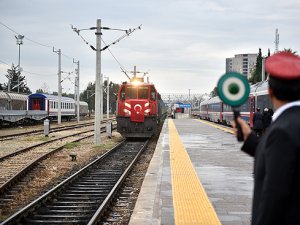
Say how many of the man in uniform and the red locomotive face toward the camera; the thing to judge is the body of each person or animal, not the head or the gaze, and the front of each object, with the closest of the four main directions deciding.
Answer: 1

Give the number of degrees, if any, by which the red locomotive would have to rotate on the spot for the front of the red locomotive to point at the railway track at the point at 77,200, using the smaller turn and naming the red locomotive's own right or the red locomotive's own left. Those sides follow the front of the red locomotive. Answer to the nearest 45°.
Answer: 0° — it already faces it

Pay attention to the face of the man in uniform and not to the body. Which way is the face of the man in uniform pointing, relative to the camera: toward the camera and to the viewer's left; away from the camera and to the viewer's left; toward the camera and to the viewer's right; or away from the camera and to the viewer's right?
away from the camera and to the viewer's left

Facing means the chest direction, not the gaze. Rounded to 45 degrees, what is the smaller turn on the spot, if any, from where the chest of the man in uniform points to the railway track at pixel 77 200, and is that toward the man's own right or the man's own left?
0° — they already face it

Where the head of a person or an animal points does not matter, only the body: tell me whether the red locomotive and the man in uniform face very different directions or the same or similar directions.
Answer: very different directions

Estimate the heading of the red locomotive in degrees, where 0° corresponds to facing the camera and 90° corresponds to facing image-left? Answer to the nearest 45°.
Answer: approximately 0°

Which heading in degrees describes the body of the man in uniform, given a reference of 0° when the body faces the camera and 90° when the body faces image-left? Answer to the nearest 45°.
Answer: approximately 135°
